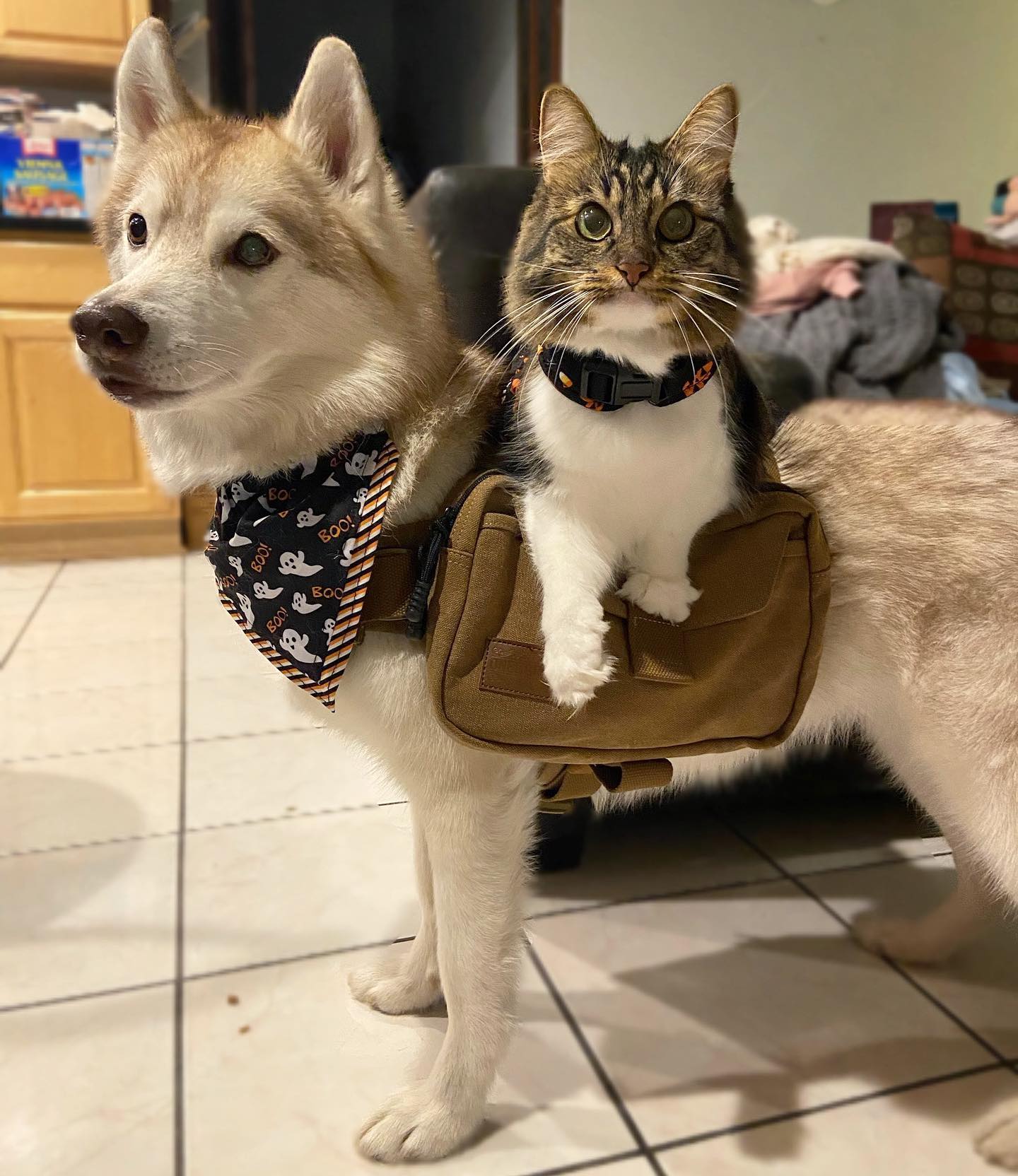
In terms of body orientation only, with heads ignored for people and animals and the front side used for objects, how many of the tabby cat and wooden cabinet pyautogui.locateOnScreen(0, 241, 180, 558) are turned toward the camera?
2

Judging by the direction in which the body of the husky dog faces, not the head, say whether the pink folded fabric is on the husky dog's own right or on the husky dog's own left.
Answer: on the husky dog's own right

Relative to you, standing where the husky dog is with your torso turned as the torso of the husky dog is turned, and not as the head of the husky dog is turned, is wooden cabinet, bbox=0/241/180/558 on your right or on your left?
on your right

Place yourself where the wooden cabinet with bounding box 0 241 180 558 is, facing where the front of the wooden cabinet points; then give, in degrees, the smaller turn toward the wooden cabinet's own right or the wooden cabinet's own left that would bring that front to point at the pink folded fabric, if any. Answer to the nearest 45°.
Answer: approximately 45° to the wooden cabinet's own left

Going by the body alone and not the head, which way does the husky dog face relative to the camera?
to the viewer's left

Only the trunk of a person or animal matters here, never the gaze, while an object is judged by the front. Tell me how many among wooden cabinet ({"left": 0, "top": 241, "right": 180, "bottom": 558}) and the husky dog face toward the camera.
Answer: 1
